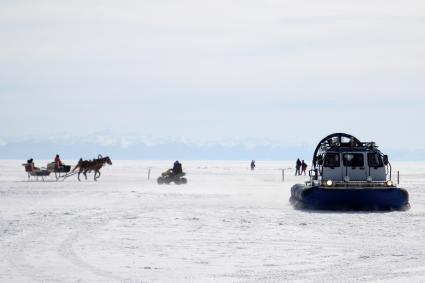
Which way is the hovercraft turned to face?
toward the camera
